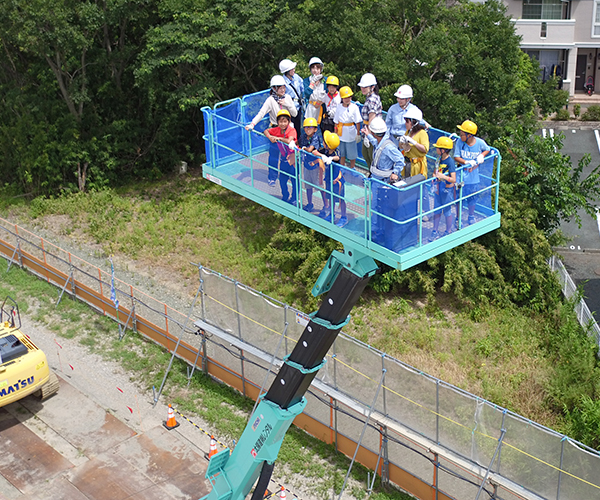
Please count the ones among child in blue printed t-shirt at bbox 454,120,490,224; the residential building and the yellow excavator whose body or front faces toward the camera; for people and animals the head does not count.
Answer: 2

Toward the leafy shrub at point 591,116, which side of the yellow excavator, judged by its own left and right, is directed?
right

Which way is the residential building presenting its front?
toward the camera

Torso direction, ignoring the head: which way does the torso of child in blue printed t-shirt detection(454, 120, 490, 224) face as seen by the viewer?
toward the camera

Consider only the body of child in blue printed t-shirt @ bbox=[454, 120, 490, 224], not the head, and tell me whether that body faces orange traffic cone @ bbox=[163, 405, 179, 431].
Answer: no

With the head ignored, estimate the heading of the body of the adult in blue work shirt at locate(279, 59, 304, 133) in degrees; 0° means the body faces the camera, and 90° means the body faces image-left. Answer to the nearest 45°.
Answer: approximately 315°

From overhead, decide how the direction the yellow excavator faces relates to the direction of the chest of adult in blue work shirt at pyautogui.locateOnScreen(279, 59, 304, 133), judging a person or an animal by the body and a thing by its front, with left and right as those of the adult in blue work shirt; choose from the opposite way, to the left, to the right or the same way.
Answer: the opposite way

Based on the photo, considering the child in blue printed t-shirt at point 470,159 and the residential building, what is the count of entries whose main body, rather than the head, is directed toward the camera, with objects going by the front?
2

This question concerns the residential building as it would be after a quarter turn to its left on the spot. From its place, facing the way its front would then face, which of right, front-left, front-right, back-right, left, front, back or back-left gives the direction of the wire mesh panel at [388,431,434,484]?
right

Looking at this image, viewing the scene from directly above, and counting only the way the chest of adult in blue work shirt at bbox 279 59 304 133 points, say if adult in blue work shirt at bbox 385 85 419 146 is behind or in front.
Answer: in front

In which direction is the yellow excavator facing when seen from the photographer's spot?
facing away from the viewer and to the left of the viewer

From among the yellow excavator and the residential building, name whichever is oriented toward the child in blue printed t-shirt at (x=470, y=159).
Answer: the residential building

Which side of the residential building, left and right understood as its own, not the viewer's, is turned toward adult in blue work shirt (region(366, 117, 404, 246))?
front

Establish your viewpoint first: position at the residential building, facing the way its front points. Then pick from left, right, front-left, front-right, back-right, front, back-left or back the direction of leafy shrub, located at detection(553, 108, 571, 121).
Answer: front
